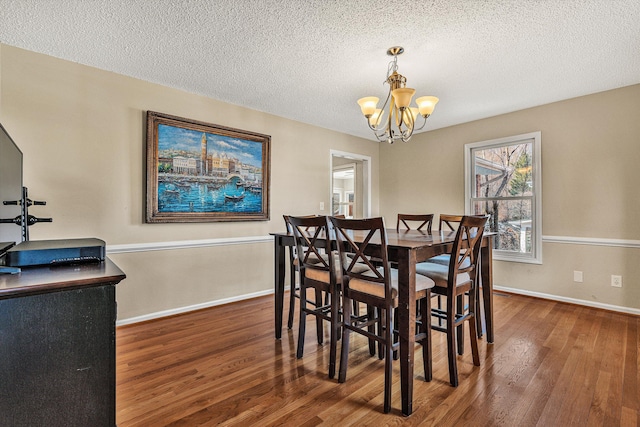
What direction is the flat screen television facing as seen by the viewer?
to the viewer's right

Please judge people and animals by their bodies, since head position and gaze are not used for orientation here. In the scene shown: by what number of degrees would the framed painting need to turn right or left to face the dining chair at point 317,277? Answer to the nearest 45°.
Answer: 0° — it already faces it

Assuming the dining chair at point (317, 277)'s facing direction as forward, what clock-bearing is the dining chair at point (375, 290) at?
the dining chair at point (375, 290) is roughly at 3 o'clock from the dining chair at point (317, 277).

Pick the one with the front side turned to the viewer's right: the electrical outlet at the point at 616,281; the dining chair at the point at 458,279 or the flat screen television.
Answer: the flat screen television

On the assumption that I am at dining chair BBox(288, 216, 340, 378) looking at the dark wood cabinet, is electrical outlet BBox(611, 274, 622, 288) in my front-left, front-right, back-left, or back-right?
back-left

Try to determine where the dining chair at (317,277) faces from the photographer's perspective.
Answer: facing away from the viewer and to the right of the viewer

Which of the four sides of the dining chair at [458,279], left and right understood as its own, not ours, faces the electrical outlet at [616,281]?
right

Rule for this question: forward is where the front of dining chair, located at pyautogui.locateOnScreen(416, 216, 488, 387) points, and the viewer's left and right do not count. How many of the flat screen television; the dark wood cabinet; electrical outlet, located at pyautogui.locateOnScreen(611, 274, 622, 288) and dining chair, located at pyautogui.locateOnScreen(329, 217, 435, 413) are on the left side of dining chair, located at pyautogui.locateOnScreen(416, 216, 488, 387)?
3

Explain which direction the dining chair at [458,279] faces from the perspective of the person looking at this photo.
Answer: facing away from the viewer and to the left of the viewer

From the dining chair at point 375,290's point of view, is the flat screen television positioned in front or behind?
behind

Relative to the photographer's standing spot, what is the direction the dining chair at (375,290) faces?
facing away from the viewer and to the right of the viewer

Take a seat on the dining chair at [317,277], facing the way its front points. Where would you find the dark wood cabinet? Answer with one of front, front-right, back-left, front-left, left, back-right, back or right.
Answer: back

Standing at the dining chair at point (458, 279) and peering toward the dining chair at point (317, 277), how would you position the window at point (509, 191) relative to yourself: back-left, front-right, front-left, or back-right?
back-right
